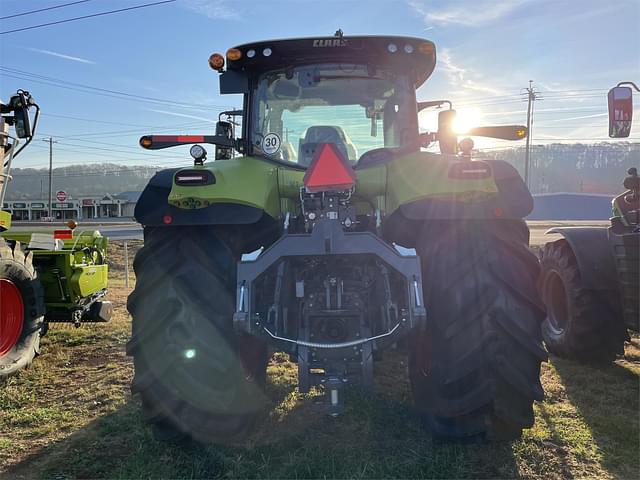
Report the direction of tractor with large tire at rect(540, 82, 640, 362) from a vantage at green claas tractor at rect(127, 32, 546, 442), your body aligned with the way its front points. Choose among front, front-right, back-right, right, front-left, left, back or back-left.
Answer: front-right

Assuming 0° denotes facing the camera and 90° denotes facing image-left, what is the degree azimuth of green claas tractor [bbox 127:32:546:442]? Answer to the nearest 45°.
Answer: approximately 180°

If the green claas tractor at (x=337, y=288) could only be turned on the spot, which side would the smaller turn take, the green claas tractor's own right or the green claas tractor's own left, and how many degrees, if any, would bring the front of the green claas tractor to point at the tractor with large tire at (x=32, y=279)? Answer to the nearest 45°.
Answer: approximately 45° to the green claas tractor's own left
